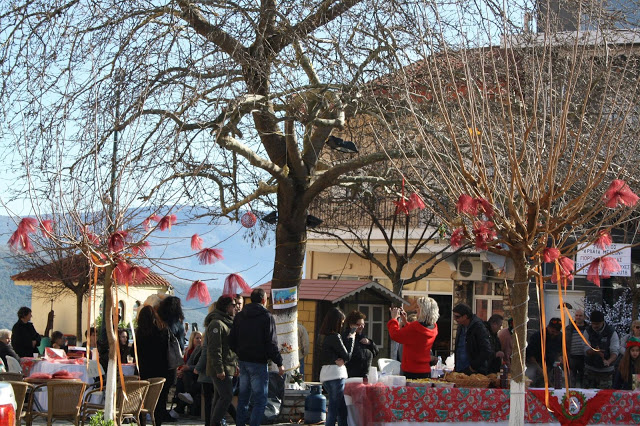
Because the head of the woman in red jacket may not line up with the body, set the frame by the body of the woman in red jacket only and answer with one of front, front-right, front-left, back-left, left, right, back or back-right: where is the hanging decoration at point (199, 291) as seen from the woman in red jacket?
left

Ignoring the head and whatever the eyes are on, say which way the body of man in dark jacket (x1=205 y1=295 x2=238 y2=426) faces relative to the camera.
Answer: to the viewer's right

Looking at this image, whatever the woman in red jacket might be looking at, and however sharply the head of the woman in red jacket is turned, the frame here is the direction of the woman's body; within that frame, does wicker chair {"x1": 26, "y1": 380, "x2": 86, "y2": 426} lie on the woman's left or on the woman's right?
on the woman's left

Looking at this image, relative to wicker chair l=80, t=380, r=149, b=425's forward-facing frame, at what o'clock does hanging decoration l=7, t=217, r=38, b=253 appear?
The hanging decoration is roughly at 9 o'clock from the wicker chair.

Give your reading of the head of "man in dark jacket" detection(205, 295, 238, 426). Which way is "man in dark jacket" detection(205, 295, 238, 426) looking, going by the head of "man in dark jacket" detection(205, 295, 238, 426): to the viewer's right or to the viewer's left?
to the viewer's right

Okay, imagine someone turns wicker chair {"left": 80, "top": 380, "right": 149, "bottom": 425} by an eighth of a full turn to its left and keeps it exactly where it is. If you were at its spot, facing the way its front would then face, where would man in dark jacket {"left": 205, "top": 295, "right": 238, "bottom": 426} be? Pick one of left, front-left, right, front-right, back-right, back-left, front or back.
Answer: back-right
